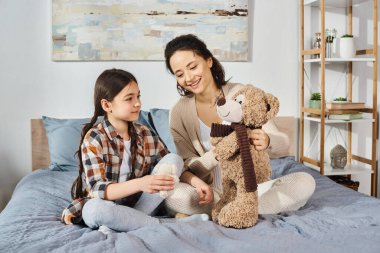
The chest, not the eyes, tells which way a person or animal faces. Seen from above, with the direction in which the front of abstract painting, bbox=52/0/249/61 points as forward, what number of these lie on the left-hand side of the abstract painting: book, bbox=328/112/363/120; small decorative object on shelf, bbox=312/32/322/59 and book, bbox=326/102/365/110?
3

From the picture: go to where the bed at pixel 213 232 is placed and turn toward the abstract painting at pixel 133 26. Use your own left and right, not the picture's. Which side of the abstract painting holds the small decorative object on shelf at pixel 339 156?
right

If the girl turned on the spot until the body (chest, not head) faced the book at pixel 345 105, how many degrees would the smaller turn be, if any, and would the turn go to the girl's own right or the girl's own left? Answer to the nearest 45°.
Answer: approximately 90° to the girl's own left

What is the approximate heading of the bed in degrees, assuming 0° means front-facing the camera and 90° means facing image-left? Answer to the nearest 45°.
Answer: approximately 0°

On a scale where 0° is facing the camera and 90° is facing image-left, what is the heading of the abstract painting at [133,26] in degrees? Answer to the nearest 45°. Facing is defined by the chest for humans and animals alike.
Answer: approximately 0°

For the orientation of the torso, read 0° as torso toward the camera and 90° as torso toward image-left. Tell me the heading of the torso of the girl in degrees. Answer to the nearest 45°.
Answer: approximately 315°
